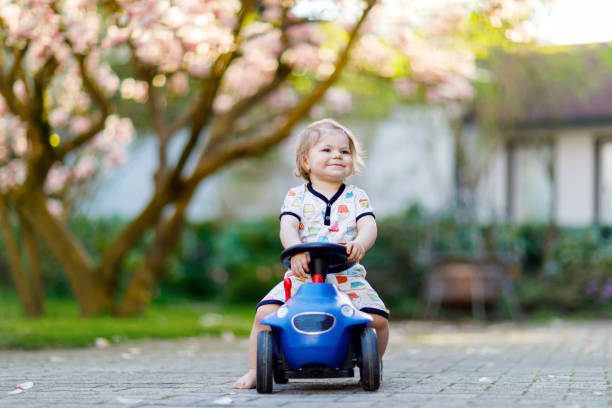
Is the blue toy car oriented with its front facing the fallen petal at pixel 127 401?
no

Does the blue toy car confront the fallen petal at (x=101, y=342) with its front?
no

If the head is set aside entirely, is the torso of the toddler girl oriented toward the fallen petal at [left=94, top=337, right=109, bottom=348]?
no

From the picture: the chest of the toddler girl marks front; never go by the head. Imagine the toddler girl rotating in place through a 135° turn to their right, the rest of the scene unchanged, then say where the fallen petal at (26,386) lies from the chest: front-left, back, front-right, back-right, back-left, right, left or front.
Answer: front-left

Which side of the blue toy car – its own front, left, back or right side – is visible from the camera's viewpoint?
front

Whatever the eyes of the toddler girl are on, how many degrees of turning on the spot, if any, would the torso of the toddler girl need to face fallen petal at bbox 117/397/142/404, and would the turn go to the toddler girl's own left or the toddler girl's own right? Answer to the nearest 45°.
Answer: approximately 45° to the toddler girl's own right

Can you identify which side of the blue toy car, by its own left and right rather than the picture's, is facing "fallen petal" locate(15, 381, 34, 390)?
right

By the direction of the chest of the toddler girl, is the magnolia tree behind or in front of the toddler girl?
behind

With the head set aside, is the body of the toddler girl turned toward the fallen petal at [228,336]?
no

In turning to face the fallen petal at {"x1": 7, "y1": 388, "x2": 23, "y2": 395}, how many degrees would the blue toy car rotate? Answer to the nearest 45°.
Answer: approximately 90° to its right

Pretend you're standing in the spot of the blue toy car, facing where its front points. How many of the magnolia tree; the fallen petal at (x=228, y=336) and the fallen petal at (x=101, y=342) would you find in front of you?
0

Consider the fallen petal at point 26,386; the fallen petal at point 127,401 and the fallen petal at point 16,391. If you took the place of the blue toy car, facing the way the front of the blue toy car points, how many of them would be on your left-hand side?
0

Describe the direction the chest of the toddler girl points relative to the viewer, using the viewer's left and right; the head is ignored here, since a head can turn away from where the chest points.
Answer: facing the viewer
